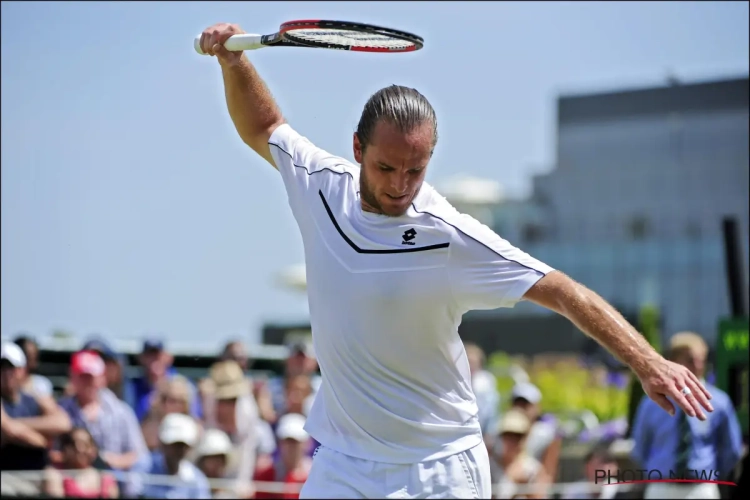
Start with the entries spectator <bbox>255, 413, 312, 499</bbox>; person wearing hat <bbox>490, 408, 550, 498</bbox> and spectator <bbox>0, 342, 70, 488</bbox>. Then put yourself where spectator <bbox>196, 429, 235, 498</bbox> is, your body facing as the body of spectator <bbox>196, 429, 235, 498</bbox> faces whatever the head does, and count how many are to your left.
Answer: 2

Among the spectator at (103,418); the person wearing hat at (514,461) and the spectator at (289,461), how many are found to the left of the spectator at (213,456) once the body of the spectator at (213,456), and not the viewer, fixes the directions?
2

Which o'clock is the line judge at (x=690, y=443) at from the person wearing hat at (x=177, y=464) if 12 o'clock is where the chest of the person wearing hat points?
The line judge is roughly at 10 o'clock from the person wearing hat.

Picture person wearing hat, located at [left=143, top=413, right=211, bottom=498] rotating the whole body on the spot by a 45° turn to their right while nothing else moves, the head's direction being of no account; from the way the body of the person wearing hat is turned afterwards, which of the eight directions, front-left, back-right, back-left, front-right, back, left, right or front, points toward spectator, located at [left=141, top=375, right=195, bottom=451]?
back-right

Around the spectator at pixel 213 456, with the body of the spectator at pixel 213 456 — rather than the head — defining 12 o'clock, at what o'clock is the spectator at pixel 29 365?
the spectator at pixel 29 365 is roughly at 4 o'clock from the spectator at pixel 213 456.

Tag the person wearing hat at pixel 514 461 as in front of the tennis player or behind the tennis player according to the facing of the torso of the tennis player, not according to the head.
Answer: behind

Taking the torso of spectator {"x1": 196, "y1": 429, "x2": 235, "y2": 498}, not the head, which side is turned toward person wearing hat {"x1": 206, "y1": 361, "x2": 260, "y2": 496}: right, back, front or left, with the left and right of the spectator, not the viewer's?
back

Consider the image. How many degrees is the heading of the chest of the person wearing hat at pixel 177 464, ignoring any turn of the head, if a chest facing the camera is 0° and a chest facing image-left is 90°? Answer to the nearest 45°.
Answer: approximately 0°

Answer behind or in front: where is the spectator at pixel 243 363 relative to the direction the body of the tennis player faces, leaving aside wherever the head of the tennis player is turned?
behind
